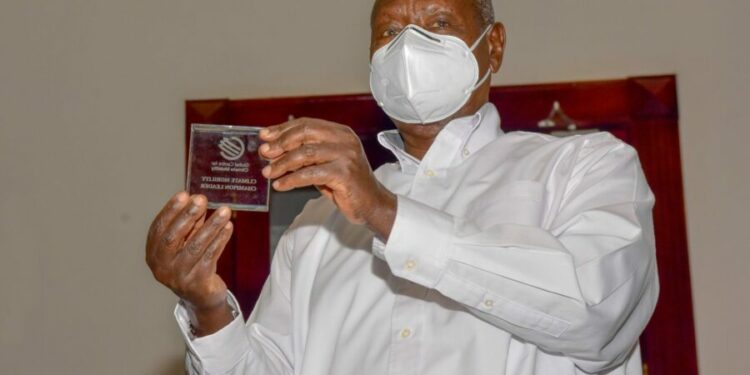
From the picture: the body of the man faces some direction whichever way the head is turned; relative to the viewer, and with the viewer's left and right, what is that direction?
facing the viewer and to the left of the viewer
